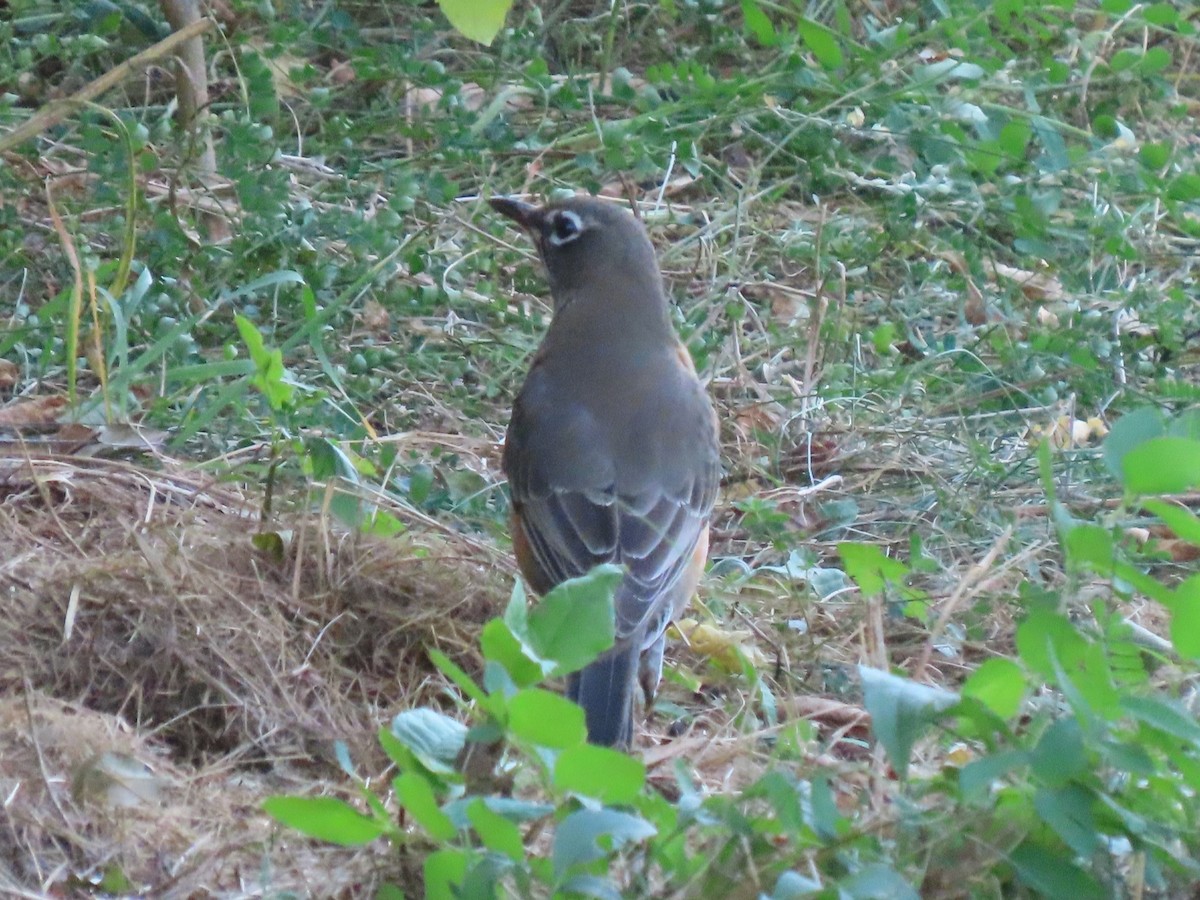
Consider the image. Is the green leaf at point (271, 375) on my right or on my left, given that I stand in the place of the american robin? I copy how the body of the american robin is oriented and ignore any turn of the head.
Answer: on my left

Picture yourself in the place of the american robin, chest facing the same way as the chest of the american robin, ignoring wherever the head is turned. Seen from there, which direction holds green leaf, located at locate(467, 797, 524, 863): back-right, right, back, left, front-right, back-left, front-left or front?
back

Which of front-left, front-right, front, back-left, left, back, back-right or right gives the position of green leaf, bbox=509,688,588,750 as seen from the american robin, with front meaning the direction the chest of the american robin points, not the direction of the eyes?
back

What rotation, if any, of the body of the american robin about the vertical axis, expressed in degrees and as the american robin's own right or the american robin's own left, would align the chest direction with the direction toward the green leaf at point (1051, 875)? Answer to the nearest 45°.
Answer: approximately 180°

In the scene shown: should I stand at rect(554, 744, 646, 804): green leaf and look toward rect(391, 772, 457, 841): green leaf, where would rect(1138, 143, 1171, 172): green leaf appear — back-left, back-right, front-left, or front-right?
back-right

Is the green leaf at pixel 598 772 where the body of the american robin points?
no

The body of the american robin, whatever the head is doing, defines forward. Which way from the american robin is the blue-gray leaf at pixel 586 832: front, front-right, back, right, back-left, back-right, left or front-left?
back

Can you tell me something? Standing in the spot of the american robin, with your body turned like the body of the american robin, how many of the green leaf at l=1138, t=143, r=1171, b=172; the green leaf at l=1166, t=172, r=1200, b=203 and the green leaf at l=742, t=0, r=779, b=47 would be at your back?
0

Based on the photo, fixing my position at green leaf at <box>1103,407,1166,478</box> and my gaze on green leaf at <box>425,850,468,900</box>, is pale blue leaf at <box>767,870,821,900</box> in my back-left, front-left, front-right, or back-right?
front-left

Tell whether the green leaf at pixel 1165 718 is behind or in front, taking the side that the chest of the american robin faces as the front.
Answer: behind

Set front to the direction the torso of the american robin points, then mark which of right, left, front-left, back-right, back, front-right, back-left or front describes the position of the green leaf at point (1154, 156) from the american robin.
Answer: front-right

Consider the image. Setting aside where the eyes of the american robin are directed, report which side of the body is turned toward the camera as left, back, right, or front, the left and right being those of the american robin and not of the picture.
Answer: back

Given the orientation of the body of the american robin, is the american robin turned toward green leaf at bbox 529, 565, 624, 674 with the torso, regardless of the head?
no
